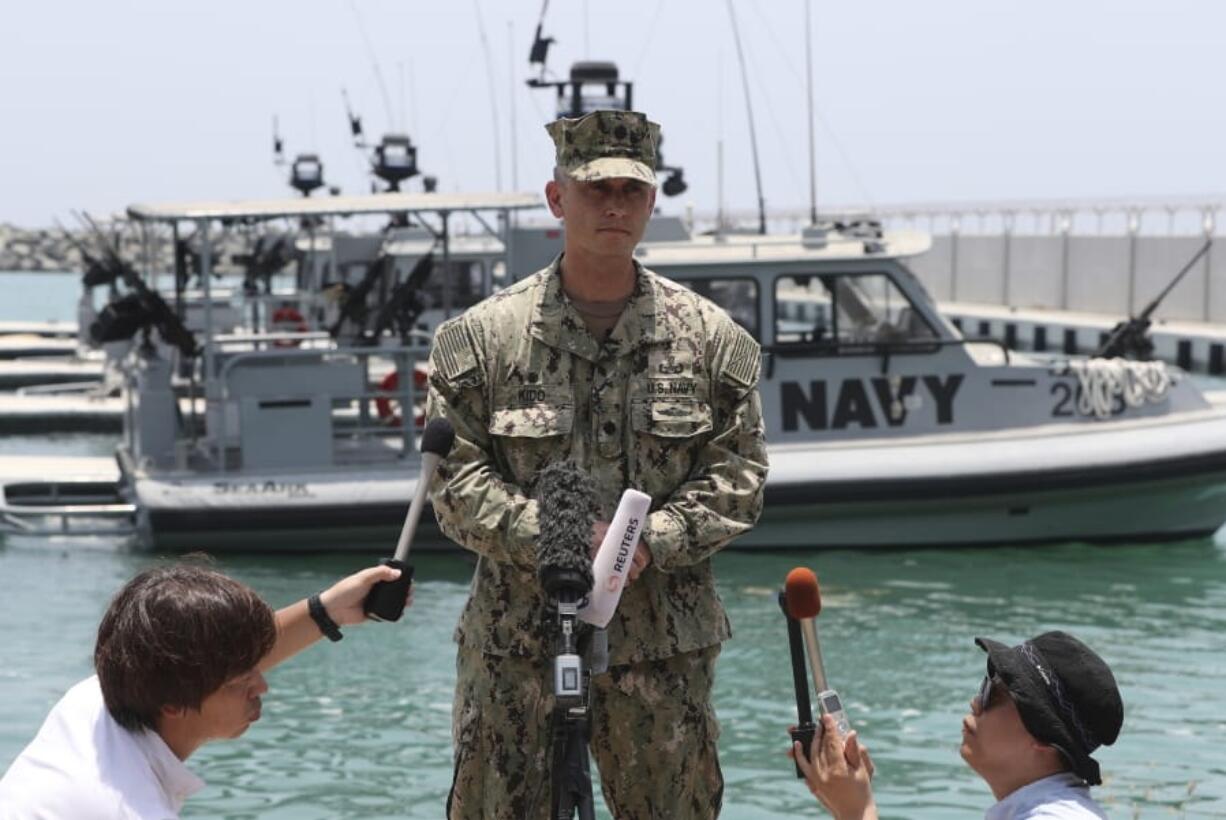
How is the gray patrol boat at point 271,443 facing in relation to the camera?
to the viewer's right

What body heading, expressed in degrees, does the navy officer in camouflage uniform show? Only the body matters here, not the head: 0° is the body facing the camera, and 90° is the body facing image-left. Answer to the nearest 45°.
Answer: approximately 0°

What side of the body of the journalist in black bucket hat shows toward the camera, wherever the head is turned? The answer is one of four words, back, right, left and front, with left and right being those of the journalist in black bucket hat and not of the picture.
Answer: left

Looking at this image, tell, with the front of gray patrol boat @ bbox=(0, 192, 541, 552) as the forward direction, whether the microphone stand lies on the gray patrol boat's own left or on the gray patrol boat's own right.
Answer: on the gray patrol boat's own right

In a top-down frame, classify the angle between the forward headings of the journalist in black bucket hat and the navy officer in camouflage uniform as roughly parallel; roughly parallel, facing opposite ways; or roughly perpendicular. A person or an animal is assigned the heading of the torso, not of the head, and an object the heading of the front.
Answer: roughly perpendicular

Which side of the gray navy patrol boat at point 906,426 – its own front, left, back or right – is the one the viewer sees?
right
